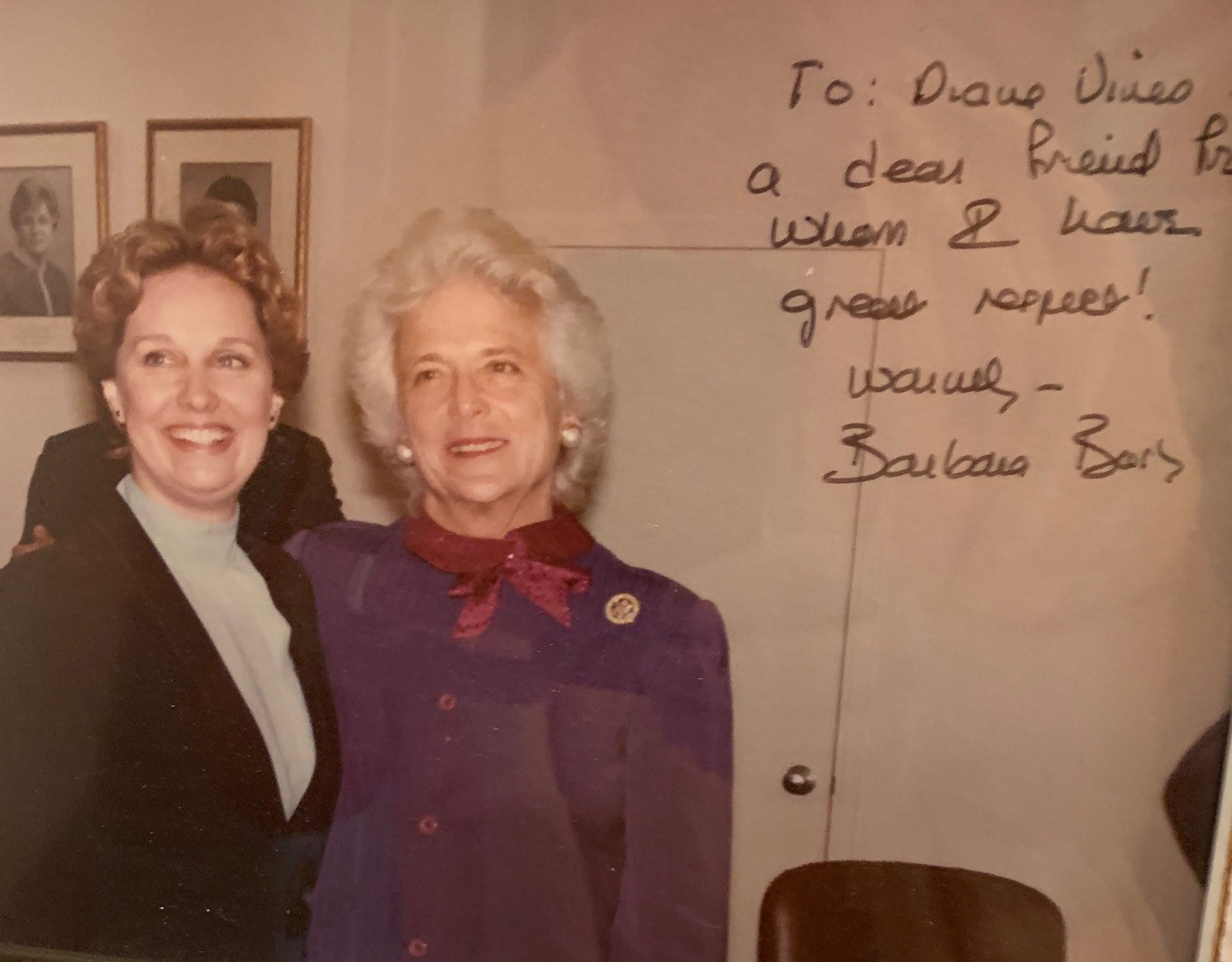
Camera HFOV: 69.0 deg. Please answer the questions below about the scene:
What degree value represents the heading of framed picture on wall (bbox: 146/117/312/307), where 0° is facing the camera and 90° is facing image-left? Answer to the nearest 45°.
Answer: approximately 0°

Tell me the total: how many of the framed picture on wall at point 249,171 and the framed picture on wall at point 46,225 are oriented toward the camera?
2

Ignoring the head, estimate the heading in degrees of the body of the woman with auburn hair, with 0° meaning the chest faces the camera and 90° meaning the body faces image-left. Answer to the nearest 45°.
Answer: approximately 315°
